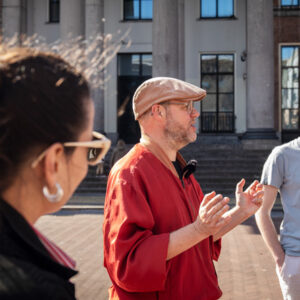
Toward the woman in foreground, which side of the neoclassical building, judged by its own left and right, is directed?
front

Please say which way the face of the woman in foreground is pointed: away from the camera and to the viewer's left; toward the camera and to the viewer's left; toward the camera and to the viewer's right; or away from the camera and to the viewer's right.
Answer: away from the camera and to the viewer's right

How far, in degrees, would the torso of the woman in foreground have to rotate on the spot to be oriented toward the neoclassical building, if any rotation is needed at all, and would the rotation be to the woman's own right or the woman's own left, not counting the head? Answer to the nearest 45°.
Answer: approximately 45° to the woman's own left

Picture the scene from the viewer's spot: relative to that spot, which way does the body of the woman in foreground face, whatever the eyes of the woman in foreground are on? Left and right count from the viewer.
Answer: facing away from the viewer and to the right of the viewer

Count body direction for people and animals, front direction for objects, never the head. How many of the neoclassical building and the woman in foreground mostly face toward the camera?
1

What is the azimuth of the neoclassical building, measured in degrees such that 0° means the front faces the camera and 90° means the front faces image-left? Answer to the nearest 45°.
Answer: approximately 0°
